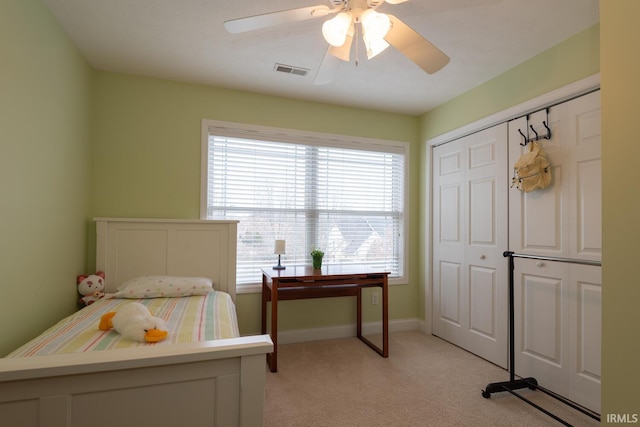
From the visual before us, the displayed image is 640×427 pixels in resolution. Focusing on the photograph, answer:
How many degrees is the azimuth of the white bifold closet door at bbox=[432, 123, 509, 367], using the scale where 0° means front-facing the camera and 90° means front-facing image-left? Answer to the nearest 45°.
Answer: approximately 45°

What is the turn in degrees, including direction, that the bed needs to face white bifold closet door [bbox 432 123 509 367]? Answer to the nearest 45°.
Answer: approximately 90° to its left

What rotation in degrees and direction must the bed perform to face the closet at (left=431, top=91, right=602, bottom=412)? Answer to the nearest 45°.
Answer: approximately 90° to its left

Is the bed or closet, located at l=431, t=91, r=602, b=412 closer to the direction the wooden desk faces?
the bed

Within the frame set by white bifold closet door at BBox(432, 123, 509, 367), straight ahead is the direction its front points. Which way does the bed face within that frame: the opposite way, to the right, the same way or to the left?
to the left

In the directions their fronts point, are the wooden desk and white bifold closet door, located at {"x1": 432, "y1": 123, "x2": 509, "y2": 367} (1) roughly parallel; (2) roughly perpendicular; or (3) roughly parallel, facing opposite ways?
roughly perpendicular

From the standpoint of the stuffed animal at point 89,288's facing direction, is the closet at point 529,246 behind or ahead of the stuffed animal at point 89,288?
ahead

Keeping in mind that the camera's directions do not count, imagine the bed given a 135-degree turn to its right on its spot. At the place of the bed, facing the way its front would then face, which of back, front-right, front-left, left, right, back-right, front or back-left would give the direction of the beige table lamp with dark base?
right

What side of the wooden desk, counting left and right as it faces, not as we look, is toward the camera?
front

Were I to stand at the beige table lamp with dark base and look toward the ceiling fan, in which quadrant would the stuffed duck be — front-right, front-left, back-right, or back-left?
front-right

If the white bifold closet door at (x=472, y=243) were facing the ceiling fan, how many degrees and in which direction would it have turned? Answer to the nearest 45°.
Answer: approximately 45° to its left

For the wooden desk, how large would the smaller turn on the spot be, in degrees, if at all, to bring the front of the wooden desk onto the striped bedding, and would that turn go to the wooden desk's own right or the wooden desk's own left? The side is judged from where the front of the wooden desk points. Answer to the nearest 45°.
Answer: approximately 45° to the wooden desk's own right

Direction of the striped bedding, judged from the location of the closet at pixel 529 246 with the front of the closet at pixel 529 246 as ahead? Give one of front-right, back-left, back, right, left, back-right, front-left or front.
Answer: front

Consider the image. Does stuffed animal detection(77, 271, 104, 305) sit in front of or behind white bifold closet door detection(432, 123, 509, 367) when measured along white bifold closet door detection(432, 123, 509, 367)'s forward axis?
in front

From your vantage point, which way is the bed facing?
toward the camera

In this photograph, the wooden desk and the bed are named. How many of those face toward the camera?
2

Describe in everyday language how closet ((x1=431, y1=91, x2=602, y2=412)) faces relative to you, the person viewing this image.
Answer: facing the viewer and to the left of the viewer
